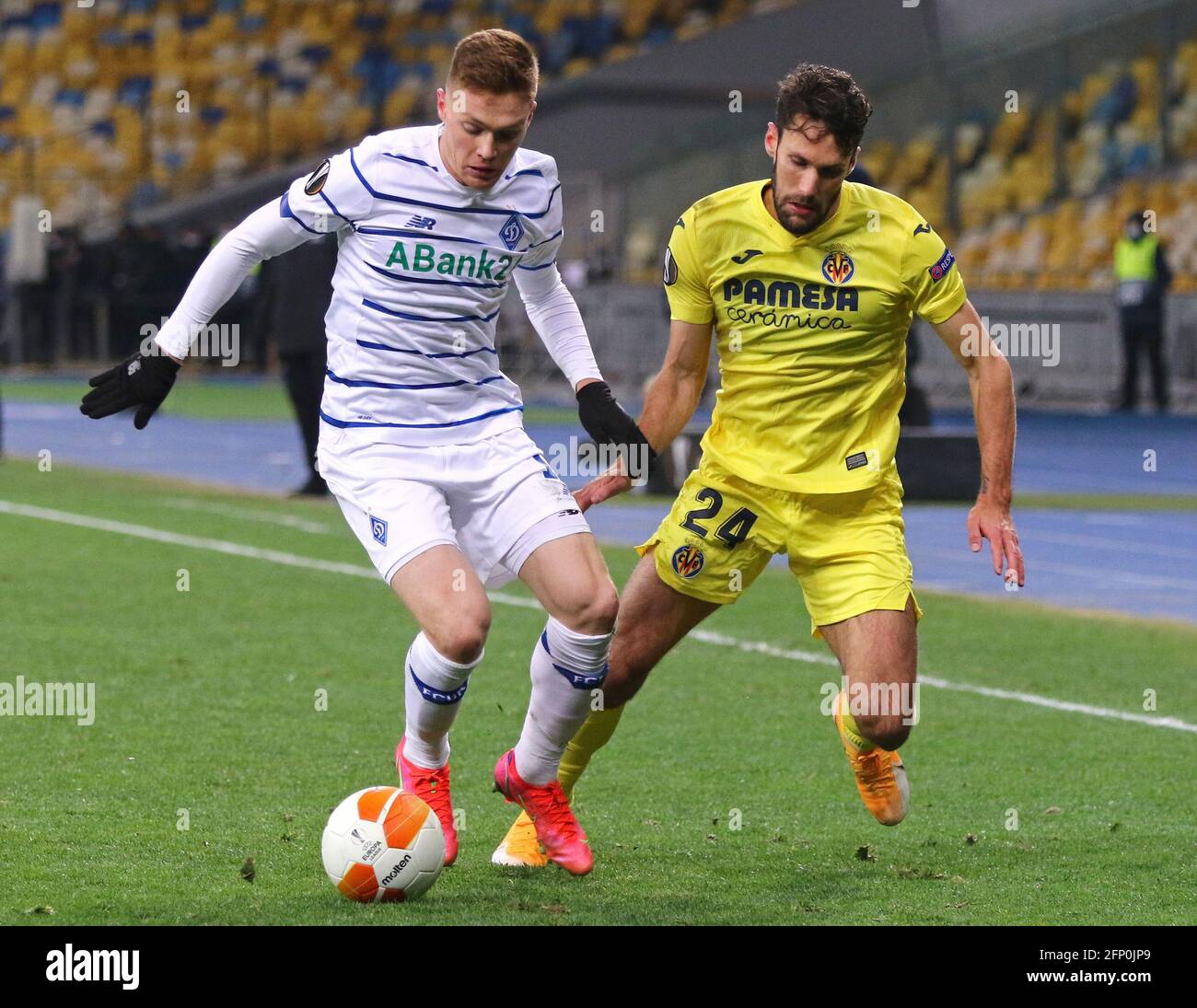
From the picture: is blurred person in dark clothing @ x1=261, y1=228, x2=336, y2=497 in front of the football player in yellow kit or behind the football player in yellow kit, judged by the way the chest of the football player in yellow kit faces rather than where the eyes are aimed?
behind

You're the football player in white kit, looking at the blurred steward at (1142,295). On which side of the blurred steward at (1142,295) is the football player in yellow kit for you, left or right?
right

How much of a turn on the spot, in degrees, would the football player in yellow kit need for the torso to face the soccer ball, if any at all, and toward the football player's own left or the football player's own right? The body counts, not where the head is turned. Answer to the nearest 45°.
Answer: approximately 45° to the football player's own right

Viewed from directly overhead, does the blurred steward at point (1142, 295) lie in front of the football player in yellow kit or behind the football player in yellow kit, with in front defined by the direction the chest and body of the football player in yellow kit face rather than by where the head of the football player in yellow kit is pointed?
behind

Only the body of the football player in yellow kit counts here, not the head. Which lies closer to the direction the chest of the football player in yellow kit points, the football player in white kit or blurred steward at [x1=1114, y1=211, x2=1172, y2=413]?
the football player in white kit

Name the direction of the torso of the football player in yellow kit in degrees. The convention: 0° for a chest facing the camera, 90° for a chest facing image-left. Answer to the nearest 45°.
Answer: approximately 0°

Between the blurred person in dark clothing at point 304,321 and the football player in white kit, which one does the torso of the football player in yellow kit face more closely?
the football player in white kit

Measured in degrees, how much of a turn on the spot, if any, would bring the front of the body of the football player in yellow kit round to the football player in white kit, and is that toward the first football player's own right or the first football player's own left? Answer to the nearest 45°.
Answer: approximately 90° to the first football player's own right
